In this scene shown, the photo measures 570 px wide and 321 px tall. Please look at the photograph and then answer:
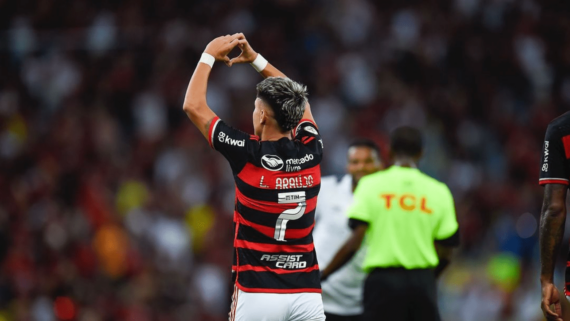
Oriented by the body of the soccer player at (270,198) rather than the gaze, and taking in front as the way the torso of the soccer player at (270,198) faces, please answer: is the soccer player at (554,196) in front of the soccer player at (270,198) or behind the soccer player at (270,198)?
behind

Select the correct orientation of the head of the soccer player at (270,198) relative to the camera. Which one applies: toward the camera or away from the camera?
away from the camera

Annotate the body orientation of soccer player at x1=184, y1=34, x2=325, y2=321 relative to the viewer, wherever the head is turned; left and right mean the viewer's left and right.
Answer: facing away from the viewer and to the left of the viewer

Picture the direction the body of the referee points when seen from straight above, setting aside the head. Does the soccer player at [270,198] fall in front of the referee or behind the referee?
behind

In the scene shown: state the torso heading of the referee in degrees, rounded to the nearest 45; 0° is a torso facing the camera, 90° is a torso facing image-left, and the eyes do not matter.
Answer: approximately 180°

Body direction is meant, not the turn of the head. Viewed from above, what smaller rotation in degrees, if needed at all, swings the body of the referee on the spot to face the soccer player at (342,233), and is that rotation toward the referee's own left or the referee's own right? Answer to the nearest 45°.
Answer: approximately 45° to the referee's own left

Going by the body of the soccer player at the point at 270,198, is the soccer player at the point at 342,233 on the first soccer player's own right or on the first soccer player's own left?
on the first soccer player's own right
